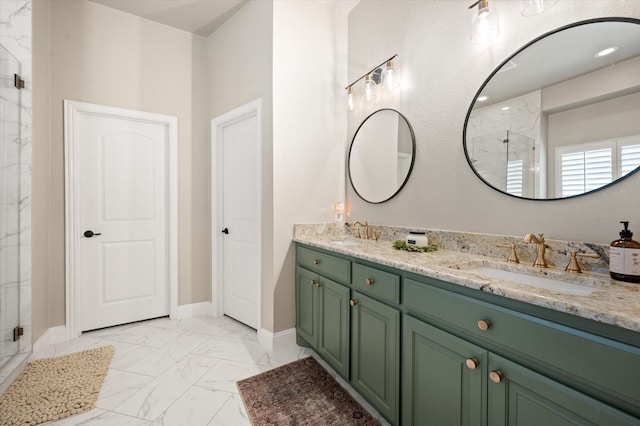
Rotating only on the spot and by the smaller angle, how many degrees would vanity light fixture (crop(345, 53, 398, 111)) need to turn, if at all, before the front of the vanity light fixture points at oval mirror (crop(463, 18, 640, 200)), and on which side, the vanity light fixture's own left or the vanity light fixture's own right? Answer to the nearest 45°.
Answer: approximately 90° to the vanity light fixture's own left

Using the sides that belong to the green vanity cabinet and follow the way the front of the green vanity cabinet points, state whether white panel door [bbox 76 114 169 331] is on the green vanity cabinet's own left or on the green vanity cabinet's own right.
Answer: on the green vanity cabinet's own right

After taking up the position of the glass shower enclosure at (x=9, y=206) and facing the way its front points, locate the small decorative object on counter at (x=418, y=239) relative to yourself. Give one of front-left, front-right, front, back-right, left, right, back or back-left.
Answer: front-right

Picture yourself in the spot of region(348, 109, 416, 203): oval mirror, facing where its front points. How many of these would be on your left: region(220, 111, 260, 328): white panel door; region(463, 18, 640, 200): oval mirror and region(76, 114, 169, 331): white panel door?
1

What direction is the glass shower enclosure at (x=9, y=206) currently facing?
to the viewer's right

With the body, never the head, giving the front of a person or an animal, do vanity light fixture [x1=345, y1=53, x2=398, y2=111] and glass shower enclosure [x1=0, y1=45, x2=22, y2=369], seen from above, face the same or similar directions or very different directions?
very different directions

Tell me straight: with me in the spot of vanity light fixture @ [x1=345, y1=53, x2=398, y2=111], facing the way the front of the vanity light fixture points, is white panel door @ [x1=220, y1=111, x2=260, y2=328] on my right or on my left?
on my right

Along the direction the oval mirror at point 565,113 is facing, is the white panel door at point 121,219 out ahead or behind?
ahead

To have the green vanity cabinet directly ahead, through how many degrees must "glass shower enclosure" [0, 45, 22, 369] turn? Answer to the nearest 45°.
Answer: approximately 45° to its right
